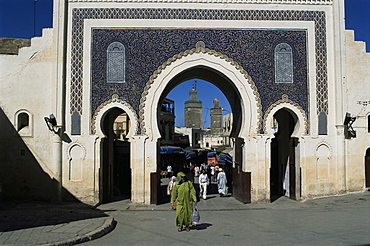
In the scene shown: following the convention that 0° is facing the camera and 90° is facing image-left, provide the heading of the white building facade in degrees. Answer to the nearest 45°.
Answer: approximately 0°

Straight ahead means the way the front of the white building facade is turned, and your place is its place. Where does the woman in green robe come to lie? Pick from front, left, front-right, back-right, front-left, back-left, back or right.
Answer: front

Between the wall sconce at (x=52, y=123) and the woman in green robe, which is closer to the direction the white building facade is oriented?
the woman in green robe

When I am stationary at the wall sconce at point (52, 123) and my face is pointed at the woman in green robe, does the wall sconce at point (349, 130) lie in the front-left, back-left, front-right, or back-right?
front-left
